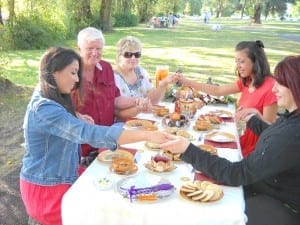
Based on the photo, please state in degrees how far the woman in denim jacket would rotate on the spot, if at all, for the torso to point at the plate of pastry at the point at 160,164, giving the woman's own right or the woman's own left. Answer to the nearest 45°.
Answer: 0° — they already face it

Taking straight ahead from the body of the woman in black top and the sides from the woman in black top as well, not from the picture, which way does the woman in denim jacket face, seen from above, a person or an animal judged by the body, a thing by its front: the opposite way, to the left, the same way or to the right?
the opposite way

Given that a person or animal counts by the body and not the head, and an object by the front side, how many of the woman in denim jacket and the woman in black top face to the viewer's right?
1

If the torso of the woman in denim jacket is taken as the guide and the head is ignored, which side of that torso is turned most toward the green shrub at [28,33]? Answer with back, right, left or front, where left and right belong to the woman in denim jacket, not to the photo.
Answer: left

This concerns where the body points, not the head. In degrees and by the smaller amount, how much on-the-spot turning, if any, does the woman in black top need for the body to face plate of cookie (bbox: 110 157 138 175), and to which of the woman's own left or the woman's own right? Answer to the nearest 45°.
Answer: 0° — they already face it

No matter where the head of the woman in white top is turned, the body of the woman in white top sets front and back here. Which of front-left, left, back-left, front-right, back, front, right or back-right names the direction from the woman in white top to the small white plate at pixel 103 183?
front-right

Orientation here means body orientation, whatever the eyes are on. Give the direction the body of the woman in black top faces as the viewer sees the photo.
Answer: to the viewer's left

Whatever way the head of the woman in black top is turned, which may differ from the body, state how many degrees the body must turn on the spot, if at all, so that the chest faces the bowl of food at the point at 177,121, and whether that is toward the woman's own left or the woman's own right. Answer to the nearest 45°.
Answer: approximately 45° to the woman's own right

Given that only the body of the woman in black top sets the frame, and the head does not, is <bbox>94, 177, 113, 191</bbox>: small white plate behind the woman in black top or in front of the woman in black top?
in front

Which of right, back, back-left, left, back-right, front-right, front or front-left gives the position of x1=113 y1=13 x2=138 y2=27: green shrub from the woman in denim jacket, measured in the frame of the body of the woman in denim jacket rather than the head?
left

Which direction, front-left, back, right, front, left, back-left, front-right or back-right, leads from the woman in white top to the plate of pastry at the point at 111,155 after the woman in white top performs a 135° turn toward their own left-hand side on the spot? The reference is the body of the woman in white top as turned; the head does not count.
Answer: back

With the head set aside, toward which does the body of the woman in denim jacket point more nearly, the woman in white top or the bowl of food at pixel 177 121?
the bowl of food

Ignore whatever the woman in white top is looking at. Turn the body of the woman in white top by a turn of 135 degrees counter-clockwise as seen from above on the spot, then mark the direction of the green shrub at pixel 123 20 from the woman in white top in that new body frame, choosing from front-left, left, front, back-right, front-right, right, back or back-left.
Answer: front

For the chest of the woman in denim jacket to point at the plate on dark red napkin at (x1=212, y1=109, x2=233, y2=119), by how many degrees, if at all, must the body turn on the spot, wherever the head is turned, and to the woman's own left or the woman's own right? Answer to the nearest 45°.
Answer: approximately 45° to the woman's own left

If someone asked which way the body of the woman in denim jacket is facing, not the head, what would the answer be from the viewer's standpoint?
to the viewer's right

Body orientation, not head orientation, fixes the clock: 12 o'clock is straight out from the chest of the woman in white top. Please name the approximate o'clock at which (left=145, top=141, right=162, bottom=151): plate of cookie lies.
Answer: The plate of cookie is roughly at 1 o'clock from the woman in white top.

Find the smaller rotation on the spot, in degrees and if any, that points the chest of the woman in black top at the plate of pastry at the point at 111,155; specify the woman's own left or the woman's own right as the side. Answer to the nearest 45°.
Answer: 0° — they already face it

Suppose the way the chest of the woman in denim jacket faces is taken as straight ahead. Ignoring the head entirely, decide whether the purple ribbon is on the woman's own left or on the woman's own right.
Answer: on the woman's own right
